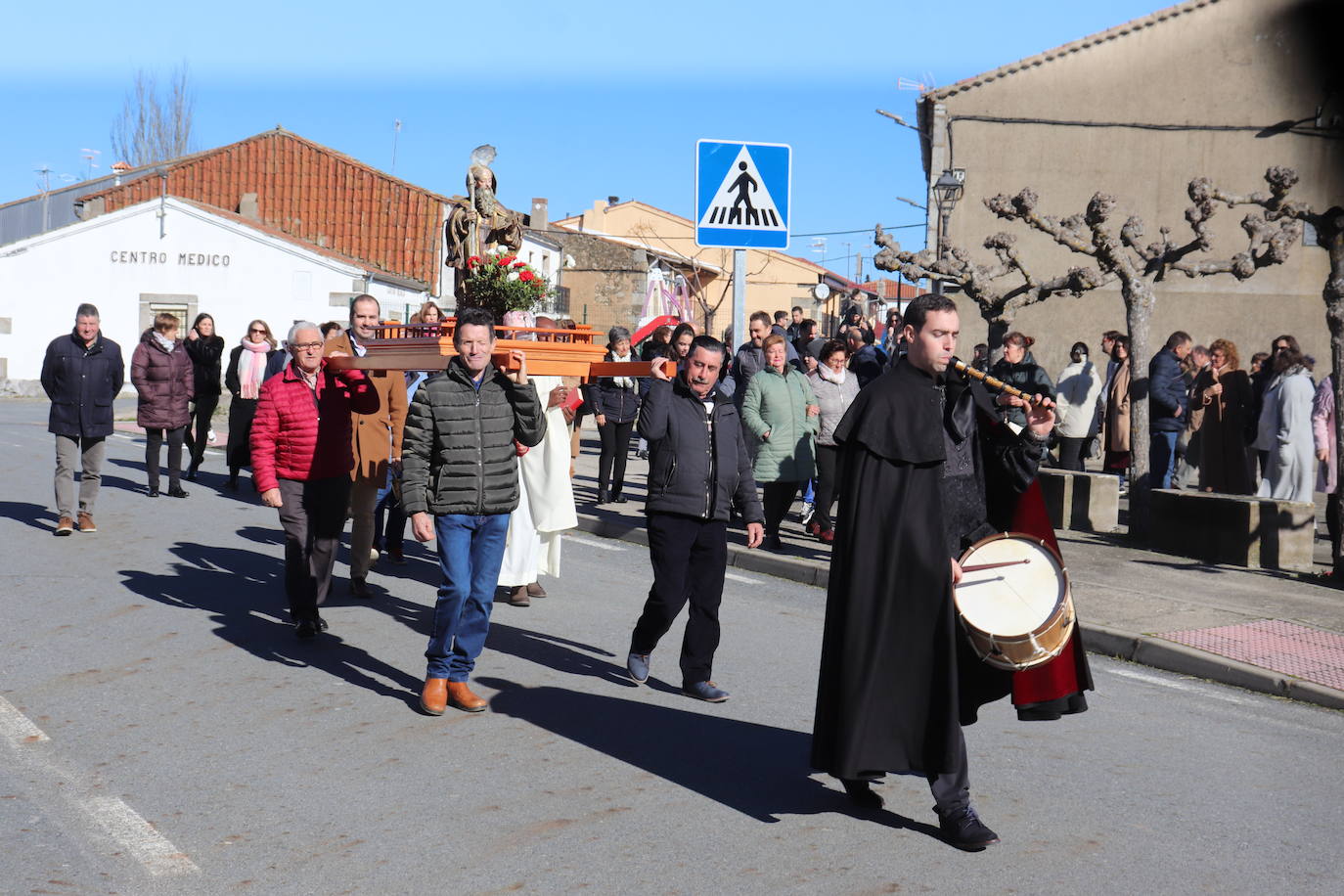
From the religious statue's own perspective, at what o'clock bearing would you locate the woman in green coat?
The woman in green coat is roughly at 9 o'clock from the religious statue.

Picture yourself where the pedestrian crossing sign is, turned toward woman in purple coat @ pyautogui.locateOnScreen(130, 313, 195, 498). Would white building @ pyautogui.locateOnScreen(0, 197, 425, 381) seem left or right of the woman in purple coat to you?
right

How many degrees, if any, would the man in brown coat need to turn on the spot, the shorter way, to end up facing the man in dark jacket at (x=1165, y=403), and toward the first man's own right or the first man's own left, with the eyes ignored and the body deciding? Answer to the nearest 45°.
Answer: approximately 90° to the first man's own left

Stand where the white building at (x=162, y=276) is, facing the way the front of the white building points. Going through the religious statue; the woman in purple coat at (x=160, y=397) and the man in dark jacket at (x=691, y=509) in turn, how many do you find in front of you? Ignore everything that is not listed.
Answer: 3

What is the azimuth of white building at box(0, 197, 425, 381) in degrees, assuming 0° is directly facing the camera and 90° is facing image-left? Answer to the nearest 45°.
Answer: approximately 0°
